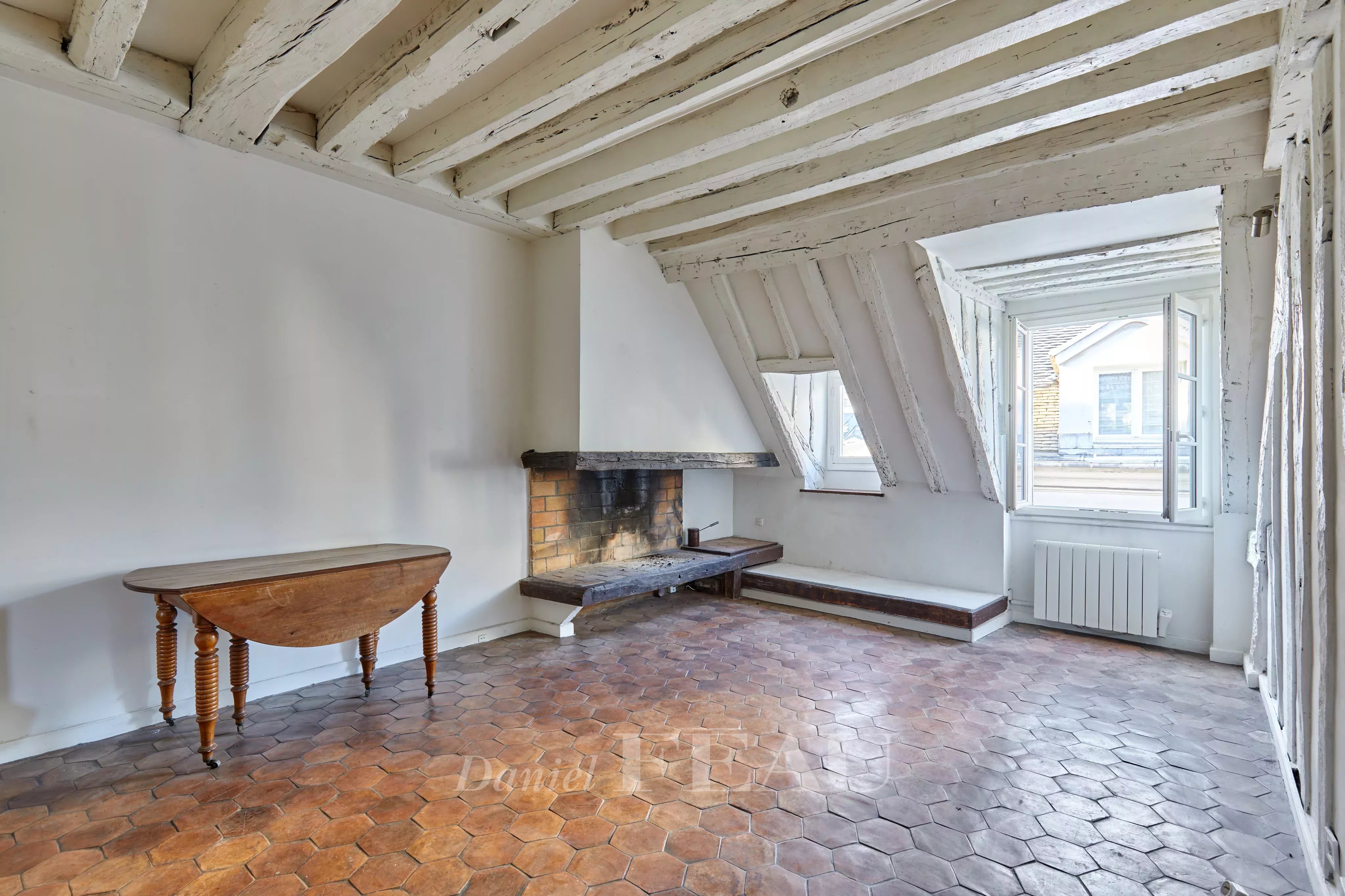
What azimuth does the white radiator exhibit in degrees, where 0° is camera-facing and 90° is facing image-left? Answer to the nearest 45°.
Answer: approximately 0°

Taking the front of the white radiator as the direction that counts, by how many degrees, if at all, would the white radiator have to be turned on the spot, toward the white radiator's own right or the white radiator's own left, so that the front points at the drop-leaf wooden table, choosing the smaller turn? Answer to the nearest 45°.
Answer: approximately 45° to the white radiator's own right
